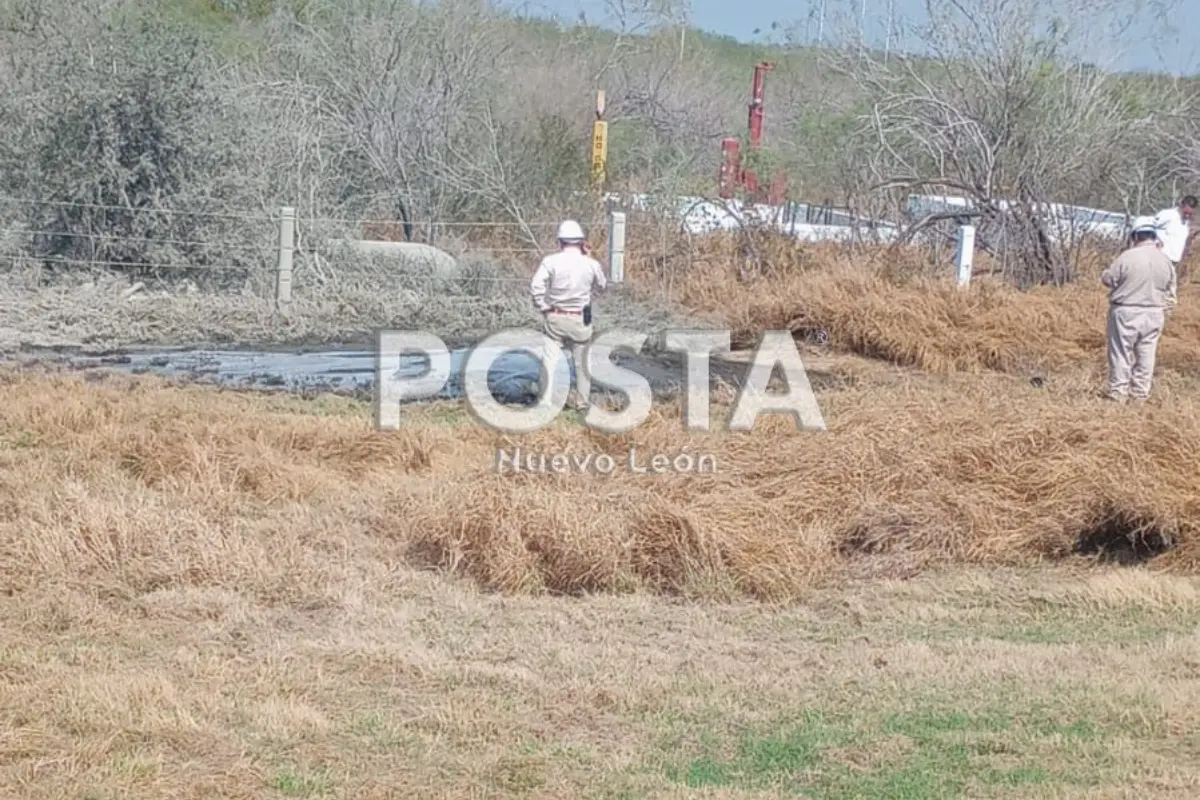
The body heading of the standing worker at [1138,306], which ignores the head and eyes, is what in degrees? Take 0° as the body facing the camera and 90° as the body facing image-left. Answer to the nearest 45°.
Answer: approximately 180°

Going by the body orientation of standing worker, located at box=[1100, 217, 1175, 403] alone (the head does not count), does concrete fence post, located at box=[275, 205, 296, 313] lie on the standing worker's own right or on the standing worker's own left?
on the standing worker's own left

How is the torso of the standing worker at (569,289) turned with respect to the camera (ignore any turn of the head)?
away from the camera

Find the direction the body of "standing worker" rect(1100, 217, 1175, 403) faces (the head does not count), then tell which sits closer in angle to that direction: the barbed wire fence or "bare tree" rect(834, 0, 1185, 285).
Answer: the bare tree

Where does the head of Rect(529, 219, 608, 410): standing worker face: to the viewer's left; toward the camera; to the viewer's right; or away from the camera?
away from the camera

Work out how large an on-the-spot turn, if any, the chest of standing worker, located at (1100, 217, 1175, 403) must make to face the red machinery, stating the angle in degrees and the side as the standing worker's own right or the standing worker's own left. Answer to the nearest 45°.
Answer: approximately 45° to the standing worker's own left

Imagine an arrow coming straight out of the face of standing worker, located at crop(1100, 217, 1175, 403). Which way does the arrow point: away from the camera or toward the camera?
away from the camera

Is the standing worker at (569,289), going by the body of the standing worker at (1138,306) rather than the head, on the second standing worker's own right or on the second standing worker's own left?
on the second standing worker's own left

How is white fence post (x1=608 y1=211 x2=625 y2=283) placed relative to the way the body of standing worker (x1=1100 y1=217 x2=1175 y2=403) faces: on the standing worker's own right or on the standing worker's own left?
on the standing worker's own left

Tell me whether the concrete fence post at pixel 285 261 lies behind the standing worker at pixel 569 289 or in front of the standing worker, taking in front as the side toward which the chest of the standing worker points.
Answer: in front

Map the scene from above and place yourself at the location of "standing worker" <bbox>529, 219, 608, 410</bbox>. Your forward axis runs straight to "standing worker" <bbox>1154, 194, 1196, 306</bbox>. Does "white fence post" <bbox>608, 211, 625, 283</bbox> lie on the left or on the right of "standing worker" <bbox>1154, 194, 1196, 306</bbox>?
left
